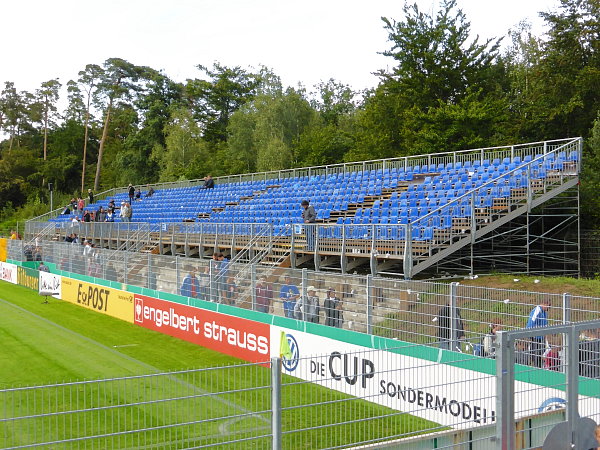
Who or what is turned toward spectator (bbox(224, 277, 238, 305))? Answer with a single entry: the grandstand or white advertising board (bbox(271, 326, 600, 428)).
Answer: the grandstand

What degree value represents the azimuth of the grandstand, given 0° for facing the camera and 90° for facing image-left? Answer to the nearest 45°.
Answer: approximately 45°

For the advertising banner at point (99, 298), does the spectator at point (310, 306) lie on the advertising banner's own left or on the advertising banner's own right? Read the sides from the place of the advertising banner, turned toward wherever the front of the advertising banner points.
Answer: on the advertising banner's own left

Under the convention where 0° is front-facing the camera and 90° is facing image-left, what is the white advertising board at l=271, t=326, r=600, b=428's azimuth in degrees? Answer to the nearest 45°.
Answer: approximately 45°

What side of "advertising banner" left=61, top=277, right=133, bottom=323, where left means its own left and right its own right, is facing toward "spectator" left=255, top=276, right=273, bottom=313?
left

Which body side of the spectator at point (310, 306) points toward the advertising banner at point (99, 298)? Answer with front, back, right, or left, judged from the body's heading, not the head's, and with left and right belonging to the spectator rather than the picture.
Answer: right

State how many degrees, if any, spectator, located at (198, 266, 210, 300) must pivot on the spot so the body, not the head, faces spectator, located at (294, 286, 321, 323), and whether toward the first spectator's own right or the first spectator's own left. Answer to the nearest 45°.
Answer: approximately 90° to the first spectator's own left

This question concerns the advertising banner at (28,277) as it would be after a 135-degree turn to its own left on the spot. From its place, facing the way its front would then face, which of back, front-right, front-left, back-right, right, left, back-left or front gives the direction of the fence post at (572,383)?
right

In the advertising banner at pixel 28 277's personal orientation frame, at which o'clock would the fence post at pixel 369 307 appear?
The fence post is roughly at 10 o'clock from the advertising banner.
